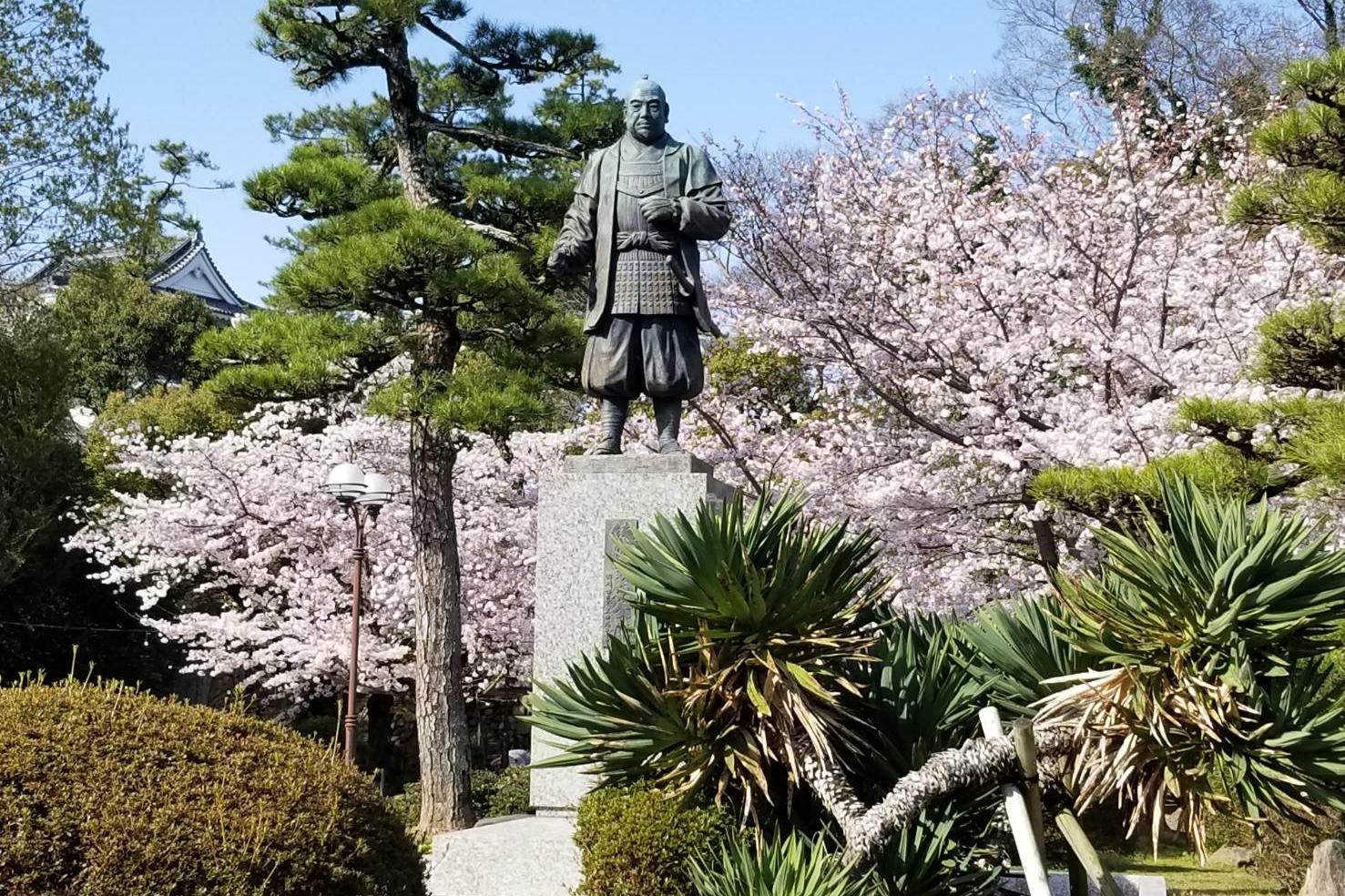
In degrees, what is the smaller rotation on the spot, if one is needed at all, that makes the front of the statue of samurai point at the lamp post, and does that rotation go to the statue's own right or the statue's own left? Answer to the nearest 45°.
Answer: approximately 135° to the statue's own right

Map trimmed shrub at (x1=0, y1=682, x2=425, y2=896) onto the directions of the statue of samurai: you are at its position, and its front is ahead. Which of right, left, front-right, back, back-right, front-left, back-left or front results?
front-right

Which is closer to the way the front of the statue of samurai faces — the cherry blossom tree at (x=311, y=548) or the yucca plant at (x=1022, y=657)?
the yucca plant

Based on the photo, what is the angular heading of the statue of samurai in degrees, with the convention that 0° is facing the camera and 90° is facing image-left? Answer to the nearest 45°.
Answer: approximately 0°

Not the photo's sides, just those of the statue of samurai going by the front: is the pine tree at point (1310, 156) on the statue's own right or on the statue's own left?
on the statue's own left
